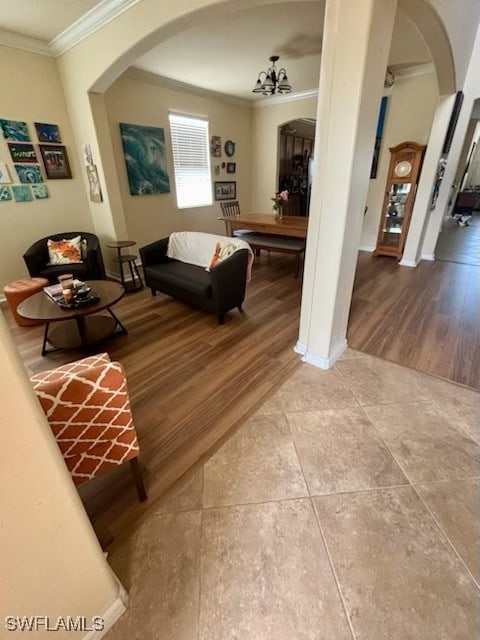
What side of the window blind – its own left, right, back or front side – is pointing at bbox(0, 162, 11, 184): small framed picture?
right

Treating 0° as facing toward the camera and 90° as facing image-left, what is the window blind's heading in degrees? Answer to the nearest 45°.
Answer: approximately 315°

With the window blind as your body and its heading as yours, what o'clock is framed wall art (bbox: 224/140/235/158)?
The framed wall art is roughly at 9 o'clock from the window blind.

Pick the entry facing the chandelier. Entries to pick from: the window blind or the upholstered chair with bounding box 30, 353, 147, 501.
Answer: the window blind

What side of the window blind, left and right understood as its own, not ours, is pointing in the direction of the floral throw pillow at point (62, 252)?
right

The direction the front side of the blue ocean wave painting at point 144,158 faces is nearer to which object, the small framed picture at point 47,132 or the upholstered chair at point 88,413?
the upholstered chair

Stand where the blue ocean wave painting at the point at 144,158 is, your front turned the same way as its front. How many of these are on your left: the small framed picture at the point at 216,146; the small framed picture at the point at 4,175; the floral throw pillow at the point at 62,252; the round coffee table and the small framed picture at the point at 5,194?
1

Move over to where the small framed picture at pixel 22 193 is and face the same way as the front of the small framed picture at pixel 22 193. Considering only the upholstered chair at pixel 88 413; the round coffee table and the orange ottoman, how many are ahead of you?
3

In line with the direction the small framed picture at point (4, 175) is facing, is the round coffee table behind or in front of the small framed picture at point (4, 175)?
in front

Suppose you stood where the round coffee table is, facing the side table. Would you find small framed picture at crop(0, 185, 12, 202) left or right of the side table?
left

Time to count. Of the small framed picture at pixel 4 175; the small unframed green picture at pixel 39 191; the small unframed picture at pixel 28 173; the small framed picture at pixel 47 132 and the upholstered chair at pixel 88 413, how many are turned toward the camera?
4

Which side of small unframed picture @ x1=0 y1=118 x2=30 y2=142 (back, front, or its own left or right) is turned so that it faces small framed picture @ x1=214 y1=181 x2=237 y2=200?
left
